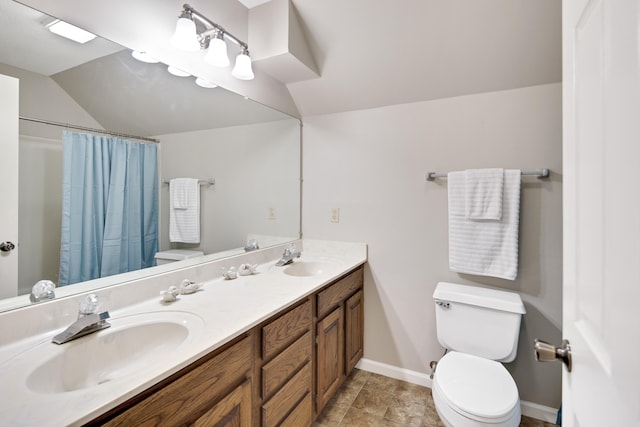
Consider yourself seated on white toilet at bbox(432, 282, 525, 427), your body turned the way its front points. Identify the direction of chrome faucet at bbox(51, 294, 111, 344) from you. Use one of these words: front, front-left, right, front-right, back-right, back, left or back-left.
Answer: front-right

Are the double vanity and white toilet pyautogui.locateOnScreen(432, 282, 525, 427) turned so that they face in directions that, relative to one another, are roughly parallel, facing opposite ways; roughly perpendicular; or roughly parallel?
roughly perpendicular

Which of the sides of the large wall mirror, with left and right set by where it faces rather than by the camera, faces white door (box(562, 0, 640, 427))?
front

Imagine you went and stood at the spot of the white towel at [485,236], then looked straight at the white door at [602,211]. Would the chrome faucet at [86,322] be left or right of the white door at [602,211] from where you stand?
right

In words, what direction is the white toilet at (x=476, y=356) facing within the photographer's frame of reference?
facing the viewer

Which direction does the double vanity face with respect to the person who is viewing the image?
facing the viewer and to the right of the viewer

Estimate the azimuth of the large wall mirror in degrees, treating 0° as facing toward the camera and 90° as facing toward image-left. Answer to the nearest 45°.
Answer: approximately 315°

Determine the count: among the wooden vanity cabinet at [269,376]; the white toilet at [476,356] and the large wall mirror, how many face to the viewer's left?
0

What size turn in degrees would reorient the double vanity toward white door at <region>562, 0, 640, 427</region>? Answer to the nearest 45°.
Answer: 0° — it already faces it

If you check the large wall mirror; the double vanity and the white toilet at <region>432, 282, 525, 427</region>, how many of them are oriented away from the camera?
0

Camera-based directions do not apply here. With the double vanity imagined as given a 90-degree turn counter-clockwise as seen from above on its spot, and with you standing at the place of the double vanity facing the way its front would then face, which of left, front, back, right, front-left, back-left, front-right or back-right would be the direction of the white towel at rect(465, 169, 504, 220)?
front-right

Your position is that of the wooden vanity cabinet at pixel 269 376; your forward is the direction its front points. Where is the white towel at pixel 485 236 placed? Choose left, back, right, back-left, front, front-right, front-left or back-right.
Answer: front-left

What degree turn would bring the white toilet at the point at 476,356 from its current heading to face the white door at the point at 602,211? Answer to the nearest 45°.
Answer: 0° — it already faces it

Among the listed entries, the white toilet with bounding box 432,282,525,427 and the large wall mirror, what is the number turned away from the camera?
0

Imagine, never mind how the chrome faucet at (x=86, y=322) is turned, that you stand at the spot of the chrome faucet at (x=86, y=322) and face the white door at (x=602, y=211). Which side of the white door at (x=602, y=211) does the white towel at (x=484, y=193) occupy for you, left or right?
left
